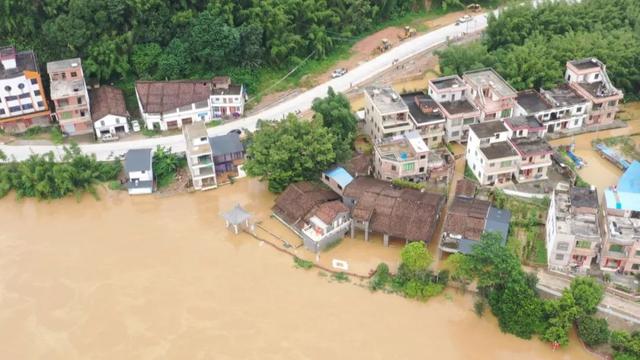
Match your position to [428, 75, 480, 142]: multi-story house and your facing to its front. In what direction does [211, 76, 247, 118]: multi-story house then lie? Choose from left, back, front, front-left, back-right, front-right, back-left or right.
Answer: right

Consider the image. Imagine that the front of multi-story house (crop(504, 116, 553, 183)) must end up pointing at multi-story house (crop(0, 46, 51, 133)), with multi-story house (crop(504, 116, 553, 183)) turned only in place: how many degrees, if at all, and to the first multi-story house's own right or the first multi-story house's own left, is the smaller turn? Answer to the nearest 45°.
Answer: approximately 90° to the first multi-story house's own right

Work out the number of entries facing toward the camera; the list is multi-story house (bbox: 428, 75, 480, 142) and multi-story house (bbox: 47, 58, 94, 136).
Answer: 2

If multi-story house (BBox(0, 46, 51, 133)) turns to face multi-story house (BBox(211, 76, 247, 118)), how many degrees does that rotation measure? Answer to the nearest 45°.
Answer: approximately 90° to its left

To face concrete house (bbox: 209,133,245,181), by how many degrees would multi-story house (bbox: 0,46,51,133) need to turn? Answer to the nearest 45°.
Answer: approximately 45° to its left

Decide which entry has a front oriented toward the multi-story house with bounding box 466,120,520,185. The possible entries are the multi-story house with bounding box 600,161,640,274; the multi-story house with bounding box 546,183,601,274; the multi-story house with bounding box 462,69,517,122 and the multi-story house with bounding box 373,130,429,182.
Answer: the multi-story house with bounding box 462,69,517,122

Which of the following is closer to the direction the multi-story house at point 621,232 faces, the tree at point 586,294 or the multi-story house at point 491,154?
the tree

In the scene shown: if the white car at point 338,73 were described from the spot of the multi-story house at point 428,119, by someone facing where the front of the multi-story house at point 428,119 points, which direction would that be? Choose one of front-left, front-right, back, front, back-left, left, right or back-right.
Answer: back-right

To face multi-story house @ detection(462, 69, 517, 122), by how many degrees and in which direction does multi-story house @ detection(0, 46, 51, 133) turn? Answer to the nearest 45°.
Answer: approximately 45° to its left

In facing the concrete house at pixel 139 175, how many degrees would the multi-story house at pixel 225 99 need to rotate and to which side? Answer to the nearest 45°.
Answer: approximately 45° to its right

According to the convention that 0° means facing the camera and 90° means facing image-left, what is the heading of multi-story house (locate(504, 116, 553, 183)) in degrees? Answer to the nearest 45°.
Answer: approximately 0°

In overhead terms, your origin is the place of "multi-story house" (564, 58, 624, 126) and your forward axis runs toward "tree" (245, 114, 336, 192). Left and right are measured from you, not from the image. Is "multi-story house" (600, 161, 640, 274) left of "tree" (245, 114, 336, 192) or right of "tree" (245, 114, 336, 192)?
left

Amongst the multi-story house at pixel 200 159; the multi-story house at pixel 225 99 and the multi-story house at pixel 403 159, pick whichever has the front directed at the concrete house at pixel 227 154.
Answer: the multi-story house at pixel 225 99
